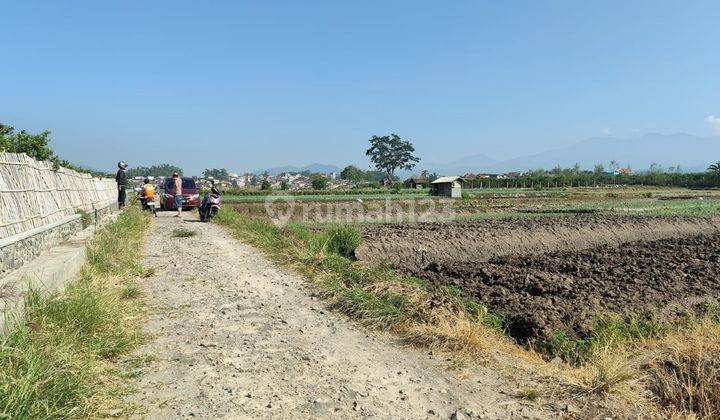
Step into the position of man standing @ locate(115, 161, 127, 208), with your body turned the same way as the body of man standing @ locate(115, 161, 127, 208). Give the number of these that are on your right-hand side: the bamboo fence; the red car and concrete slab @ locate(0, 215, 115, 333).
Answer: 2

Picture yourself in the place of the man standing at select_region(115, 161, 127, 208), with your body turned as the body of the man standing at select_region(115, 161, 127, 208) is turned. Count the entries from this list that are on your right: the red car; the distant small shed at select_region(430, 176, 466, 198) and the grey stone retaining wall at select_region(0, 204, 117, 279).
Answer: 1

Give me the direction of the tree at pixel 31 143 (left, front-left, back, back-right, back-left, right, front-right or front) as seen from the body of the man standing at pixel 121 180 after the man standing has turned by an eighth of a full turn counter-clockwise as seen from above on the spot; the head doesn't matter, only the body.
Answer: back

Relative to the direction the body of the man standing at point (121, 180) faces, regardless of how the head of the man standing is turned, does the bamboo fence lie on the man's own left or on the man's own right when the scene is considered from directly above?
on the man's own right

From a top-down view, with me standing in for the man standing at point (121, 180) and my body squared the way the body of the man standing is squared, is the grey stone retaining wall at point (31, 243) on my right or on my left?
on my right

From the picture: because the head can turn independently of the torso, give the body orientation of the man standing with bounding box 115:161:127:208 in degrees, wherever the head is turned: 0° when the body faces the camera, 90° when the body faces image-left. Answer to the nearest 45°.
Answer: approximately 270°

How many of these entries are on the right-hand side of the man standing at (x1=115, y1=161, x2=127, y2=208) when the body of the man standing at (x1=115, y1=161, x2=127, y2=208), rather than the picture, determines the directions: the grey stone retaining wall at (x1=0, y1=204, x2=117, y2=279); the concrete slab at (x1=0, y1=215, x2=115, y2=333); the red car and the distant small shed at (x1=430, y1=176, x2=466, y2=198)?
2

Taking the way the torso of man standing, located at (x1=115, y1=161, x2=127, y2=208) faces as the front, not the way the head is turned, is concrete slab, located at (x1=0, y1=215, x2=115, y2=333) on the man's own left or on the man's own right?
on the man's own right

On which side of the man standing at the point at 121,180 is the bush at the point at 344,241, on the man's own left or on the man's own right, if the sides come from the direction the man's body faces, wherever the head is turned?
on the man's own right

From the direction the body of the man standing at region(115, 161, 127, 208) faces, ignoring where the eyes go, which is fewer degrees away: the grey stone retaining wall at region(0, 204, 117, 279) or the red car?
the red car

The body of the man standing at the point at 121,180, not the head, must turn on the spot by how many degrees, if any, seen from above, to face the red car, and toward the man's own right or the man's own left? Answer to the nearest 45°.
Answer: approximately 45° to the man's own left

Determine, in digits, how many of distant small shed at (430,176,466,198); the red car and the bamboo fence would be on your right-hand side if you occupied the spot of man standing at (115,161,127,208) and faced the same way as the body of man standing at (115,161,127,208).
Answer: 1

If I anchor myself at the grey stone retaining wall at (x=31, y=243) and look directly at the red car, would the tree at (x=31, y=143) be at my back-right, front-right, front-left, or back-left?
front-left
